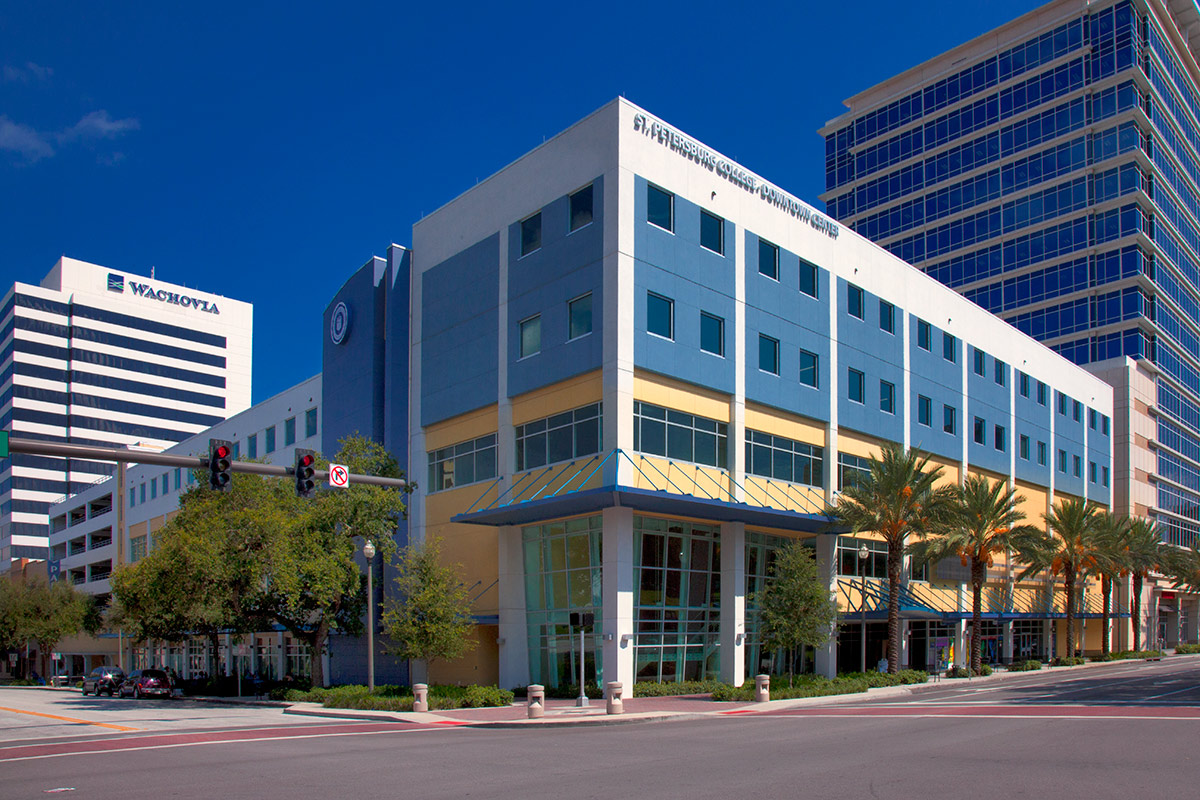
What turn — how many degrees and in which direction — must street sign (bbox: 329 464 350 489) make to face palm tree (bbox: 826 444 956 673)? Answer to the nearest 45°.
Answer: approximately 135° to its left

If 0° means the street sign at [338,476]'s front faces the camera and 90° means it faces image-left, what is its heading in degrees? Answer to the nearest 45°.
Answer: approximately 0°

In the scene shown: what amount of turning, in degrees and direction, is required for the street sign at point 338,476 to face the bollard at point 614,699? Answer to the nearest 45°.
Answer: approximately 135° to its left

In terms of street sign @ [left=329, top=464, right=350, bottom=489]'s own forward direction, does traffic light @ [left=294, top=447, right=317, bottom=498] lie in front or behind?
in front
